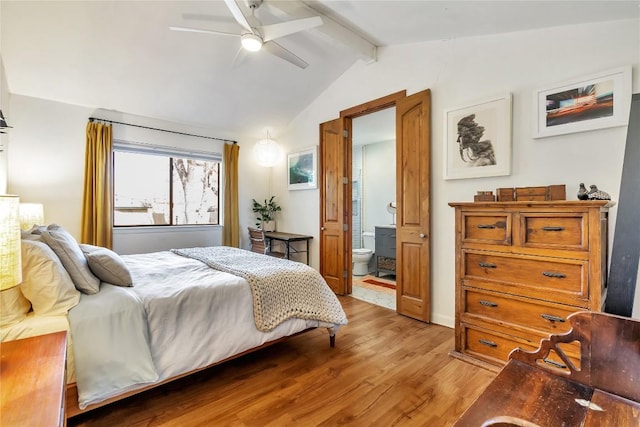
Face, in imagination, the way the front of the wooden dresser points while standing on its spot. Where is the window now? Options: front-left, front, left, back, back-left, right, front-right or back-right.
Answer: front-right

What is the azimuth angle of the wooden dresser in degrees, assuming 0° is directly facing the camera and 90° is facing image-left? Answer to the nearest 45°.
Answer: approximately 45°

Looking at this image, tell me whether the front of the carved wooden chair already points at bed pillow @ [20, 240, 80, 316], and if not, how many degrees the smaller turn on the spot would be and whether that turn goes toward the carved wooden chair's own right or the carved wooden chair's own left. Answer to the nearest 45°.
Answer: approximately 45° to the carved wooden chair's own right

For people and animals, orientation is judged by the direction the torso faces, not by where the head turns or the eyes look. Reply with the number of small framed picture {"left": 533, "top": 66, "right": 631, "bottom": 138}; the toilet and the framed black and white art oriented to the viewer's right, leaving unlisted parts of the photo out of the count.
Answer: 0

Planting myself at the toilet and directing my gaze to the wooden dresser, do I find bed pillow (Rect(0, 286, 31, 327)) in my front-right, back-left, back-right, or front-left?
front-right

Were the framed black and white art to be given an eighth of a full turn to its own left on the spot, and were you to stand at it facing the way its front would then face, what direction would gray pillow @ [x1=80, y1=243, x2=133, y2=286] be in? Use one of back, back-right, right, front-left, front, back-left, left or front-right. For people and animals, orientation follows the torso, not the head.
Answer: front-right

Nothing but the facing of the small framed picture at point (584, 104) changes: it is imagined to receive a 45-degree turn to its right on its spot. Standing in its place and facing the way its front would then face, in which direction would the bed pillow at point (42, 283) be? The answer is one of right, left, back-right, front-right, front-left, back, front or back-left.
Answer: front-left

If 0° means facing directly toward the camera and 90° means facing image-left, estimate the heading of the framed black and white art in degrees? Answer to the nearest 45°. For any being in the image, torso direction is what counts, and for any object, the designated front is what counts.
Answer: approximately 45°

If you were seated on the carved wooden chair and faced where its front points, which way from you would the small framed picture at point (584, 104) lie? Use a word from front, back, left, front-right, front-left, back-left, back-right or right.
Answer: back-right

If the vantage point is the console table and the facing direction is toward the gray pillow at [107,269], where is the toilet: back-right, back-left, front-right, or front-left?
back-left

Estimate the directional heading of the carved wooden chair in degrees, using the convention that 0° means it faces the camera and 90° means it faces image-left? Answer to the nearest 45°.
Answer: approximately 45°

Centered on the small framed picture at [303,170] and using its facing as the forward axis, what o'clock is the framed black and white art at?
The framed black and white art is roughly at 9 o'clock from the small framed picture.

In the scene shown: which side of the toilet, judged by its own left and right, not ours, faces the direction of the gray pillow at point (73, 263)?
front

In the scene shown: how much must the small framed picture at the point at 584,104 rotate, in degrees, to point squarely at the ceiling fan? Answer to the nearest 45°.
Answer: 0° — it already faces it

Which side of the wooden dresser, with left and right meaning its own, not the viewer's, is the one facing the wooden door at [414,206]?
right

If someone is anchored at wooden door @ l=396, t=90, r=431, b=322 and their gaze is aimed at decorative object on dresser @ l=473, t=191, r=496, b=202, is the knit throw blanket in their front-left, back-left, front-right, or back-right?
back-right

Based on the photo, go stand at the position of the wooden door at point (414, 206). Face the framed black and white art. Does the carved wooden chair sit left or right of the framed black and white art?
right
